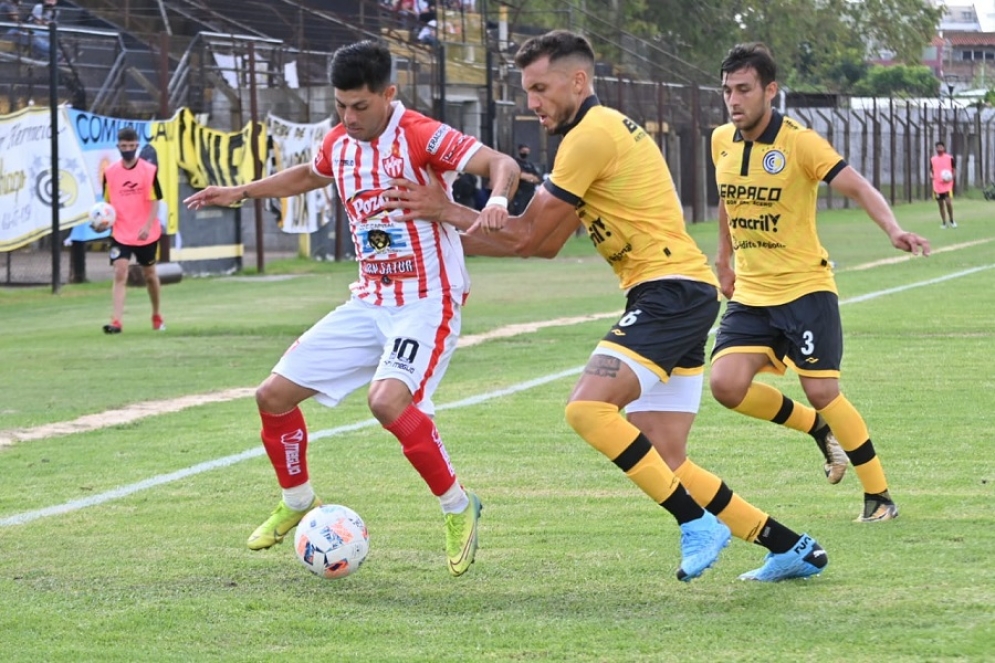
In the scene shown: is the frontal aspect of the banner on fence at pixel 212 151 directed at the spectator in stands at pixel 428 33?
no

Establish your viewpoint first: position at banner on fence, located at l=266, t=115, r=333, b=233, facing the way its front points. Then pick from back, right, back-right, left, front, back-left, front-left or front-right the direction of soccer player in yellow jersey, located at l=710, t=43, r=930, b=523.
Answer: front

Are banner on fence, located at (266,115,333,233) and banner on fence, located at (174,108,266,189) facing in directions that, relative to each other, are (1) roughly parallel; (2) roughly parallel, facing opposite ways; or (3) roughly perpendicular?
roughly parallel

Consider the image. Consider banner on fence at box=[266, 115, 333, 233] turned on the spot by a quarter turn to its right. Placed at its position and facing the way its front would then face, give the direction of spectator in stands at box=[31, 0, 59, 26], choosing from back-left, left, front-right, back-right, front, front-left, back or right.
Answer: front-right

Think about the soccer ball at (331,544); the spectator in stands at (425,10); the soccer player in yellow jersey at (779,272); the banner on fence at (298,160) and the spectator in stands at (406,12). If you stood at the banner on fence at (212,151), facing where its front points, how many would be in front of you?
2

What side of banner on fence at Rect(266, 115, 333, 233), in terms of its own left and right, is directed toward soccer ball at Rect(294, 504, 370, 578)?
front

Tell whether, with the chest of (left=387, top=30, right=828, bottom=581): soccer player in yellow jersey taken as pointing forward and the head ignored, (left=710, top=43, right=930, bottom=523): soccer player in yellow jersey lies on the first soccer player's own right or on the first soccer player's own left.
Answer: on the first soccer player's own right

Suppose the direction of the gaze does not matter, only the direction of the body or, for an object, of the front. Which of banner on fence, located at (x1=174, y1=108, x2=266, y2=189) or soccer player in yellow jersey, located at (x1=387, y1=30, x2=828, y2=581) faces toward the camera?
the banner on fence

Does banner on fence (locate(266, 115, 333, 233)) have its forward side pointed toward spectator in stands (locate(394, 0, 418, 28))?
no

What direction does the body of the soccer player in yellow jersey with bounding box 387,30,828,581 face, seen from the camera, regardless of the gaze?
to the viewer's left

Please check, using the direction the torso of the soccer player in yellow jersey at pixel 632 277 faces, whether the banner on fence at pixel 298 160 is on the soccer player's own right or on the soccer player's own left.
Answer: on the soccer player's own right

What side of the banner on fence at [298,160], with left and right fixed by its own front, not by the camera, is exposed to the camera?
front

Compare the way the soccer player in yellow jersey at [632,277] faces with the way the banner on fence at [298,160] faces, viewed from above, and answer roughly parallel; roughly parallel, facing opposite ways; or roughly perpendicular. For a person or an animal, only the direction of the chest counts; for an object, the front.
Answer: roughly perpendicular

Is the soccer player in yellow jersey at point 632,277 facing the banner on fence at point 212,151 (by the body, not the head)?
no

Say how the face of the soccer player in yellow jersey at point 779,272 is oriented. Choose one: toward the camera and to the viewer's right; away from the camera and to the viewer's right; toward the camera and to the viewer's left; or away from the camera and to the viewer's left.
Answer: toward the camera and to the viewer's left

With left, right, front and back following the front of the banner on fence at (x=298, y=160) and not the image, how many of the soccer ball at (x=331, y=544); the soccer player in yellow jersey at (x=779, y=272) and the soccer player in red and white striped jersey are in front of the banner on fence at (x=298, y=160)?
3

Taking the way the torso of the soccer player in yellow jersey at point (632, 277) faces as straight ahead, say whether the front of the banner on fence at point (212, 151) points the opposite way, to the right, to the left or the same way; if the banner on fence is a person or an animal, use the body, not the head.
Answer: to the left

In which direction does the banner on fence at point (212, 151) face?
toward the camera

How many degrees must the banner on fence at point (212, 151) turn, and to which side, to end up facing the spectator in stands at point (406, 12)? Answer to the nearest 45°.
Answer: approximately 180°

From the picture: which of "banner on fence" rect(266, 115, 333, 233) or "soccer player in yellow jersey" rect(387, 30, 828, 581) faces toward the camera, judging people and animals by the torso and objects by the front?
the banner on fence

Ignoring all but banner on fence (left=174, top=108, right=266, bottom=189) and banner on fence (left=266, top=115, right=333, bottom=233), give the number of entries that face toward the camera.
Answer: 2
